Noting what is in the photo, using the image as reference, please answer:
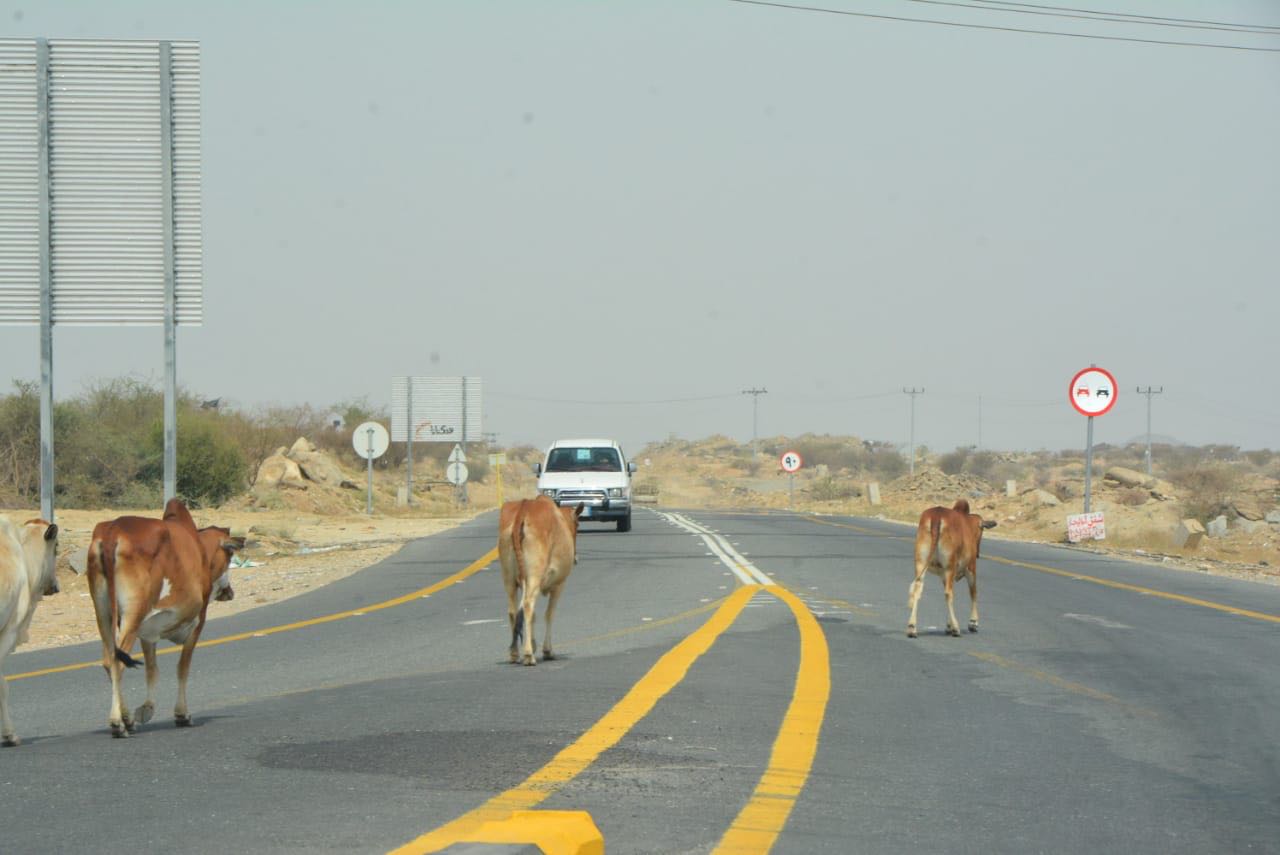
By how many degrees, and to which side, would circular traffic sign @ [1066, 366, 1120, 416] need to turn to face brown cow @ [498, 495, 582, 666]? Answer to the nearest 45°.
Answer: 0° — it already faces it

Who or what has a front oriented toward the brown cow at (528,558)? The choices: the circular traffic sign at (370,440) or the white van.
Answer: the white van

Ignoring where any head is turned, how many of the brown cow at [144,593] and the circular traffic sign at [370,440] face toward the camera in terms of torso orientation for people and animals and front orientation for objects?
0

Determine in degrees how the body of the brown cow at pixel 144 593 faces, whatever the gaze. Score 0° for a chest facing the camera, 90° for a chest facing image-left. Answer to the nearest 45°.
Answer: approximately 225°

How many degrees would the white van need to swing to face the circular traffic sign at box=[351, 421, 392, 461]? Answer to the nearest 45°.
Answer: approximately 135° to its right

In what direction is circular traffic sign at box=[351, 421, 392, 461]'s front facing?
away from the camera

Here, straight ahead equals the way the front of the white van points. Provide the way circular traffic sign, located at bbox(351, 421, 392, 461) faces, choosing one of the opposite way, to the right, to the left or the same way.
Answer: the opposite way

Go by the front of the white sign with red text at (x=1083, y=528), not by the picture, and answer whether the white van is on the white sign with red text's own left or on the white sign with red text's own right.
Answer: on the white sign with red text's own right

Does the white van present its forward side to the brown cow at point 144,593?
yes

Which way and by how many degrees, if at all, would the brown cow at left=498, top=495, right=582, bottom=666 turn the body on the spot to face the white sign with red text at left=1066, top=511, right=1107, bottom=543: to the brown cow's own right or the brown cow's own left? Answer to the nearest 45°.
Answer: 0° — it already faces it

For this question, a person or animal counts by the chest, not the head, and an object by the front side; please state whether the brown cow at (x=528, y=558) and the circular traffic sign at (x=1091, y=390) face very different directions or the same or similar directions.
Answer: very different directions
